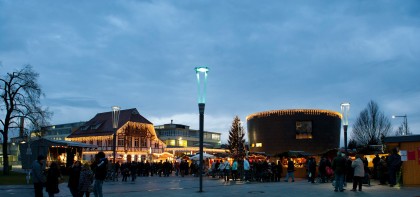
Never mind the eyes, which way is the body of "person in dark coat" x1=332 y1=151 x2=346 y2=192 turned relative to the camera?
away from the camera

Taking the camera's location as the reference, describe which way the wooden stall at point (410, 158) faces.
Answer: facing to the left of the viewer

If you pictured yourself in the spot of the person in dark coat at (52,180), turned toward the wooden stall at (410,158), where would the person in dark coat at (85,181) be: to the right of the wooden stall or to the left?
right

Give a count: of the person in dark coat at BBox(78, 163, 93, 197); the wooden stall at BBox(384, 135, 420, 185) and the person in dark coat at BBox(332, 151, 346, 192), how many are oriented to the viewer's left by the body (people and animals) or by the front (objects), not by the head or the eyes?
1

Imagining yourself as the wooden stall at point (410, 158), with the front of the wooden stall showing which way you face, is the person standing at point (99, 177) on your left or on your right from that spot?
on your left

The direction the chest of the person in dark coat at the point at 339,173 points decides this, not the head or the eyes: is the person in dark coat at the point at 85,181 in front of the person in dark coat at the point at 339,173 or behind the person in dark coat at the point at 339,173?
behind

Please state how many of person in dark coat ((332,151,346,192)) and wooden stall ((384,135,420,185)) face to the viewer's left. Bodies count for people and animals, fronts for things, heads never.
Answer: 1

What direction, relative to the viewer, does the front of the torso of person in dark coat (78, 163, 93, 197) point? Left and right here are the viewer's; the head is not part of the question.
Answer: facing away from the viewer

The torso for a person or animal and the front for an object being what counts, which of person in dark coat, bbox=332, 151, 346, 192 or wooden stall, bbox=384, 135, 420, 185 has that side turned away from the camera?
the person in dark coat
